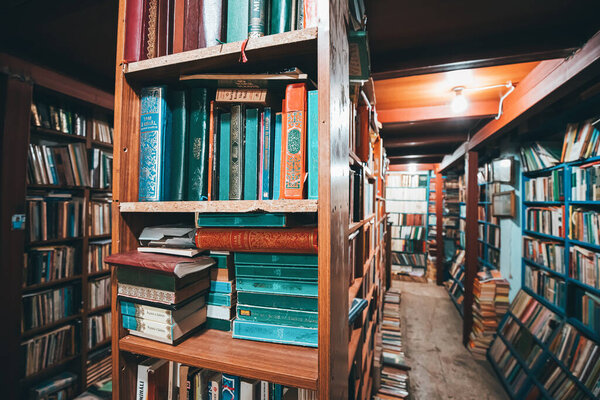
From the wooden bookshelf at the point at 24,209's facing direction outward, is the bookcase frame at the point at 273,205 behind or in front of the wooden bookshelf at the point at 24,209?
in front

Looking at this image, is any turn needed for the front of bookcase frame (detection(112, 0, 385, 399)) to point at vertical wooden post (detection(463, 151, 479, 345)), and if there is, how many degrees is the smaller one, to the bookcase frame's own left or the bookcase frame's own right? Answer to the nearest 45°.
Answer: approximately 180°

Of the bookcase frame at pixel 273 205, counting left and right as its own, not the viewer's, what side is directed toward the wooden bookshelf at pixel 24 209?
right

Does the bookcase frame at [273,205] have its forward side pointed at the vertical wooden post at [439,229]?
no

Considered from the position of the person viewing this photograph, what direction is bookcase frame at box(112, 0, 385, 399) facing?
facing the viewer and to the left of the viewer

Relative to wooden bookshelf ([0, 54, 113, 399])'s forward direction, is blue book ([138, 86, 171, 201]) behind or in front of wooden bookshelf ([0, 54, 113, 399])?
in front

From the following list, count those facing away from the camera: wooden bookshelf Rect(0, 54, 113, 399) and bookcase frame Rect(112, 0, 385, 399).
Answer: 0

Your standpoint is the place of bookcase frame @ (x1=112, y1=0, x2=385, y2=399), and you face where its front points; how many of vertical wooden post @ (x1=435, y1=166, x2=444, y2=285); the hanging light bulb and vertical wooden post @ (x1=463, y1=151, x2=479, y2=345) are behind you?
3

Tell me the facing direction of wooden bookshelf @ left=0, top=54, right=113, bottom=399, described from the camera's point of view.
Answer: facing the viewer and to the right of the viewer
